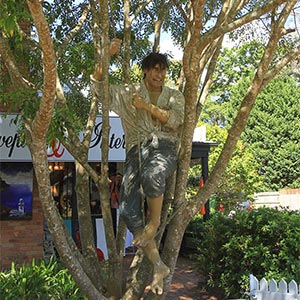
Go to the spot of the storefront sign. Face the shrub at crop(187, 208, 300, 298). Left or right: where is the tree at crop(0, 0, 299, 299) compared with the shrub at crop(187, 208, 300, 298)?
right

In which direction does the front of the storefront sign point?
toward the camera

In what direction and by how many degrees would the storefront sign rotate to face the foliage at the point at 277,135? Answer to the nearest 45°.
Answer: approximately 135° to its left

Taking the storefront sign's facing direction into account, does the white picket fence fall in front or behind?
in front

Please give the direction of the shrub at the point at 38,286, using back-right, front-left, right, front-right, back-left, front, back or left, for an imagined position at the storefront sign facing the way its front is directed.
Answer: front

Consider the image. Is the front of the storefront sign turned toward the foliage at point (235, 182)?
no

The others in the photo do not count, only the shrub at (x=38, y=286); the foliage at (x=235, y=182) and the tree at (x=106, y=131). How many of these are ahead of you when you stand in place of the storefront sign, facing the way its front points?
2

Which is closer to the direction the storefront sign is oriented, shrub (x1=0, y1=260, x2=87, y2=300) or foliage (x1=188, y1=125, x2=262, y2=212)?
the shrub

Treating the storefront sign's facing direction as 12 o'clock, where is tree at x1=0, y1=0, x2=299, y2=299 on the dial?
The tree is roughly at 12 o'clock from the storefront sign.

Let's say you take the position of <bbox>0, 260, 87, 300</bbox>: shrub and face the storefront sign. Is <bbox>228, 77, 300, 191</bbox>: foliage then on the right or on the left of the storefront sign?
right

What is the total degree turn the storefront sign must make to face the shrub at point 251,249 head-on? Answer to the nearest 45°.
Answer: approximately 45° to its left
